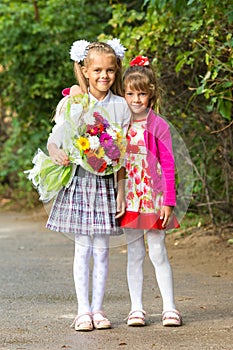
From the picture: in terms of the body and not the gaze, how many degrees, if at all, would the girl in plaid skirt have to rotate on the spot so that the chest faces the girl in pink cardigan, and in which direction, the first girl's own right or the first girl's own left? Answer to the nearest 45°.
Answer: approximately 90° to the first girl's own left

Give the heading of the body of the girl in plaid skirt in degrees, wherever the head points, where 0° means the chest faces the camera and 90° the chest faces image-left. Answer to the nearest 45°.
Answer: approximately 0°
